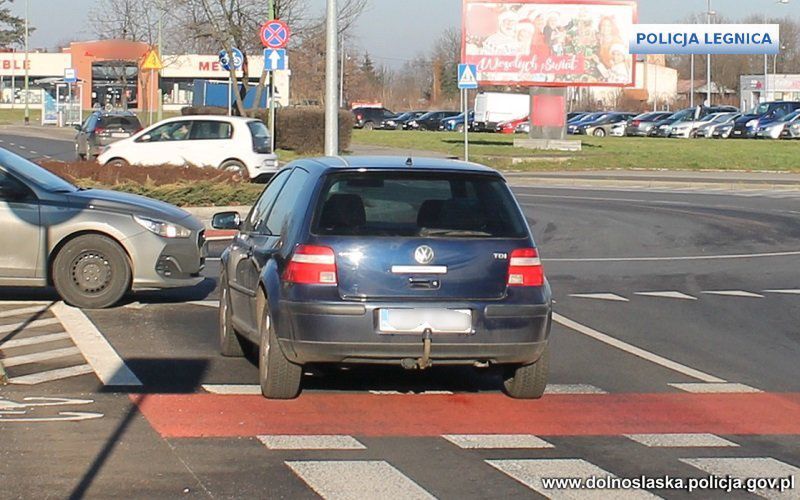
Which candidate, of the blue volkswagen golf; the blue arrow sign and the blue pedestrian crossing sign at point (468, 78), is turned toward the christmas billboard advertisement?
the blue volkswagen golf

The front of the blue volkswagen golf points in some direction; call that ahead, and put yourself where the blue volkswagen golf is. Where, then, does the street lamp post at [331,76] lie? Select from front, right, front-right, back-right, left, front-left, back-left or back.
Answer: front

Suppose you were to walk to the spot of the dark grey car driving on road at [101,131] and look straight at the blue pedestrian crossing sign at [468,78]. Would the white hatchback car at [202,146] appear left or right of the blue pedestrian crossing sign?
right

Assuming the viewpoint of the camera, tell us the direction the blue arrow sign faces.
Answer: facing the viewer

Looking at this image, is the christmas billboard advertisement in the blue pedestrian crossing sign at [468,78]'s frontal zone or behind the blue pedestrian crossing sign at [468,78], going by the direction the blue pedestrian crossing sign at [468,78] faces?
behind

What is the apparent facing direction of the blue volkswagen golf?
away from the camera

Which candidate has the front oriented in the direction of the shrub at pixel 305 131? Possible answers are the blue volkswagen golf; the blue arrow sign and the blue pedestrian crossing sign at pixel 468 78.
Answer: the blue volkswagen golf

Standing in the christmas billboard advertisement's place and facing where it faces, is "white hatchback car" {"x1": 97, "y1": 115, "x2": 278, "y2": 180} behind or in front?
in front

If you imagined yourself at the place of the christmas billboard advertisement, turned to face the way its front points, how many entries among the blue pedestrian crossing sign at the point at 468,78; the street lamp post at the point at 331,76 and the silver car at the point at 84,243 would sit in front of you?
3

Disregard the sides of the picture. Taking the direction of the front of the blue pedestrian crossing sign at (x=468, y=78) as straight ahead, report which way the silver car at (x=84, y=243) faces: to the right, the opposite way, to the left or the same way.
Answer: to the left

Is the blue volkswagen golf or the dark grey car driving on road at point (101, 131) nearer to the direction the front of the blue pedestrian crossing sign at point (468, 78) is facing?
the blue volkswagen golf

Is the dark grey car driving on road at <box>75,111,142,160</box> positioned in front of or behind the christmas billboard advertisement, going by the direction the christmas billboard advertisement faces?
in front

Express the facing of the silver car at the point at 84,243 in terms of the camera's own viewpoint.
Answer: facing to the right of the viewer

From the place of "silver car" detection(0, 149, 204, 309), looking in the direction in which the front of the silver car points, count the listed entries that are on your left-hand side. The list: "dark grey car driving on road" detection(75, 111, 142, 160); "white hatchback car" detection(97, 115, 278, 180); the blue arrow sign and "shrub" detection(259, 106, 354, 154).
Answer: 4

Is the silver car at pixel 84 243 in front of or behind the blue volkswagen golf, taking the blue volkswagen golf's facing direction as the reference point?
in front

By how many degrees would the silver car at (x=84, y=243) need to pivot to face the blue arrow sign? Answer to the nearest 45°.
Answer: approximately 90° to its left

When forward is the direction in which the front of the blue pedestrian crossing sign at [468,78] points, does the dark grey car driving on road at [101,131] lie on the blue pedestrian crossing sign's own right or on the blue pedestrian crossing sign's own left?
on the blue pedestrian crossing sign's own right

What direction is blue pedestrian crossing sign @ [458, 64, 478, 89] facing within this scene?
toward the camera

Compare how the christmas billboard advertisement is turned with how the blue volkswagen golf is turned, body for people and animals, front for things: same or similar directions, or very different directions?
very different directions
